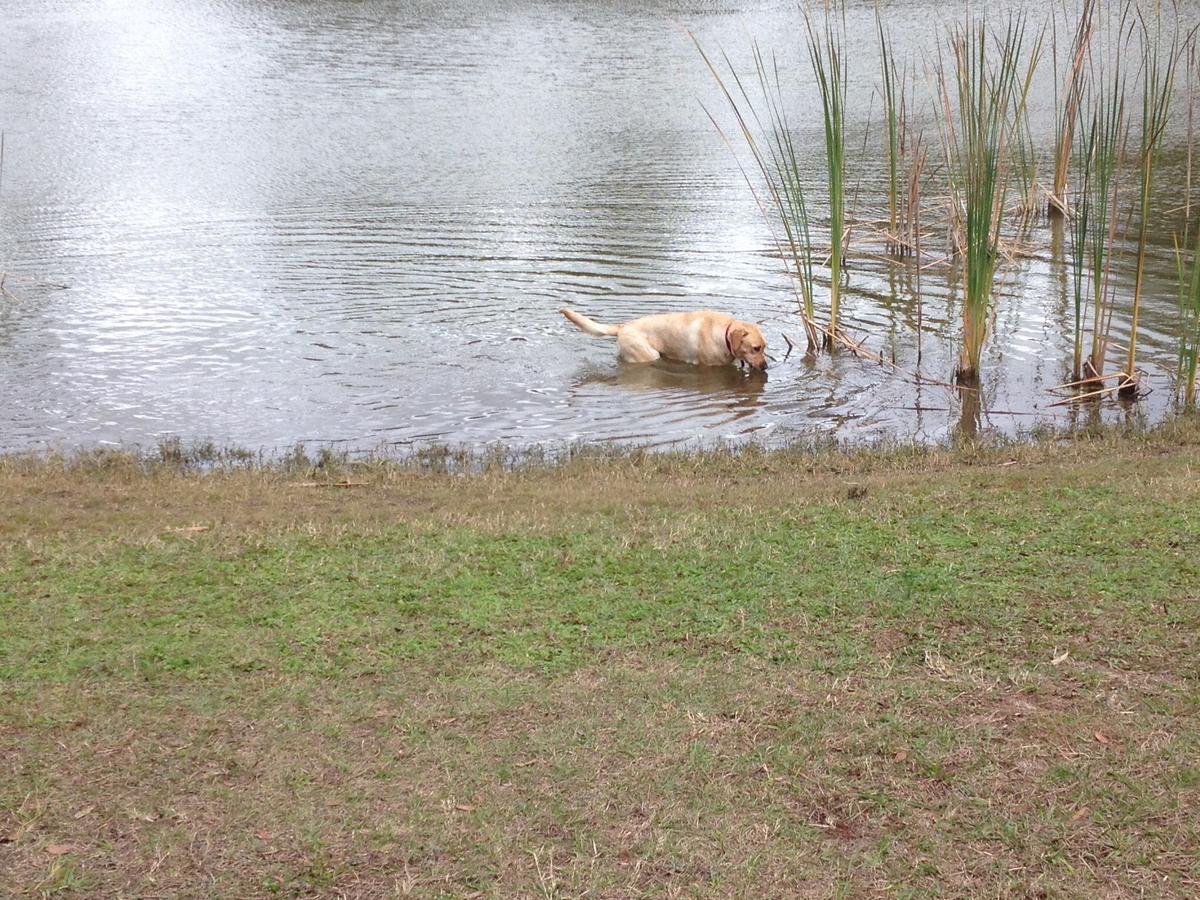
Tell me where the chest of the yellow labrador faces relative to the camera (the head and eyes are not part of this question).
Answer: to the viewer's right

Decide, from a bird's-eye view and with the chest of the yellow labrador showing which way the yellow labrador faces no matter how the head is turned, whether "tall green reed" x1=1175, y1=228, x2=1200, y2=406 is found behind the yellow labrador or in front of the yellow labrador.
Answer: in front
